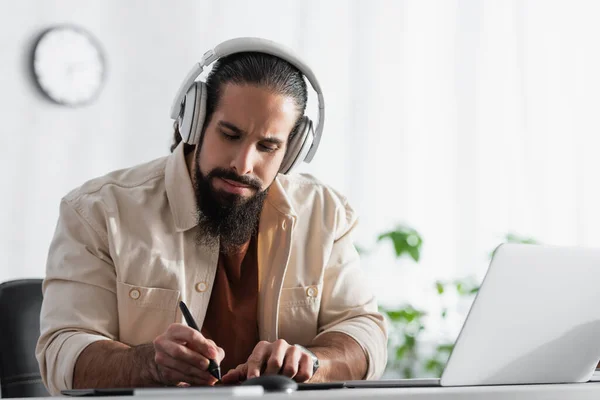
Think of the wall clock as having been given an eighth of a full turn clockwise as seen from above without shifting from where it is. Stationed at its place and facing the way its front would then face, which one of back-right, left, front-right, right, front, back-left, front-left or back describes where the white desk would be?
front-left

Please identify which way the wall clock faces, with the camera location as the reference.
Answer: facing the viewer

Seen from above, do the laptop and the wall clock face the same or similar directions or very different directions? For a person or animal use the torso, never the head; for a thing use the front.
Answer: very different directions

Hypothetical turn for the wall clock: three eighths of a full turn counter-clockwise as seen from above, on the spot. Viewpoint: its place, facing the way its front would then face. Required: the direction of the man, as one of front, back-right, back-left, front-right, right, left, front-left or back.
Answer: back-right

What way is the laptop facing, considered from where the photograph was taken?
facing away from the viewer and to the left of the viewer

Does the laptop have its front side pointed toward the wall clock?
yes

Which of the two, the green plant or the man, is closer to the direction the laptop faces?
the man

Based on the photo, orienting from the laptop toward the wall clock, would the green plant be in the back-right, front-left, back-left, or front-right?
front-right

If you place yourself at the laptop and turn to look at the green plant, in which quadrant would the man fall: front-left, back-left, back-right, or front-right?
front-left

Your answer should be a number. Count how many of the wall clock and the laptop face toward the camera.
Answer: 1

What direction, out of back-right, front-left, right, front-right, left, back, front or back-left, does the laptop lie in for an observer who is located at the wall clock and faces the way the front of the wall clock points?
front

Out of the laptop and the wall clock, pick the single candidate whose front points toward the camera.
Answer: the wall clock

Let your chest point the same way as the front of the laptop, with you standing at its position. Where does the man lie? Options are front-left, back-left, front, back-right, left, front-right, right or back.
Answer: front
